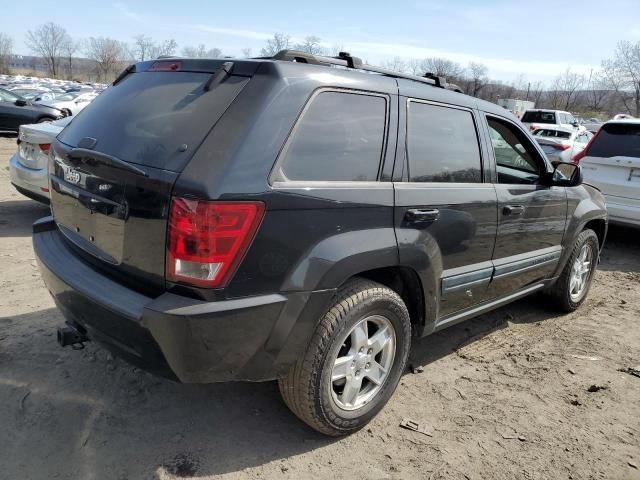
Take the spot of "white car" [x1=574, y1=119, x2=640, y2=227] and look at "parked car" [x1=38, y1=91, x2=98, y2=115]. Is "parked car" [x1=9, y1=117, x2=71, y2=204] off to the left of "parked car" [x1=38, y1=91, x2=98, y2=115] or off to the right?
left

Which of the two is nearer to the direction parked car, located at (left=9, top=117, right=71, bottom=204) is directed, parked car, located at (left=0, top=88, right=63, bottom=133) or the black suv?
the parked car

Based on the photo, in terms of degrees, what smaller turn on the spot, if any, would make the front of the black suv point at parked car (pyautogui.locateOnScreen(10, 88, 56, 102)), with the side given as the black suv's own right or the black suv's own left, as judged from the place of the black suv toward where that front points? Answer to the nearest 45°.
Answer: approximately 90° to the black suv's own left

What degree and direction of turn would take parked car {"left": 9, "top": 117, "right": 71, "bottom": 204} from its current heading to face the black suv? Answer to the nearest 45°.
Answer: approximately 135° to its right

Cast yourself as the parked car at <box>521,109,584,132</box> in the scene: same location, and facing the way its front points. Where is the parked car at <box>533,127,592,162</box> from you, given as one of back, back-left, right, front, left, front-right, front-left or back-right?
back-right

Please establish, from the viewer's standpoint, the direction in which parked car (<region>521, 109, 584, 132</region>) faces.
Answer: facing away from the viewer and to the right of the viewer

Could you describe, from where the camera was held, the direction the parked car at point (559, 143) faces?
facing away from the viewer and to the right of the viewer

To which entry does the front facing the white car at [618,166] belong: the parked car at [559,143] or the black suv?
the black suv
